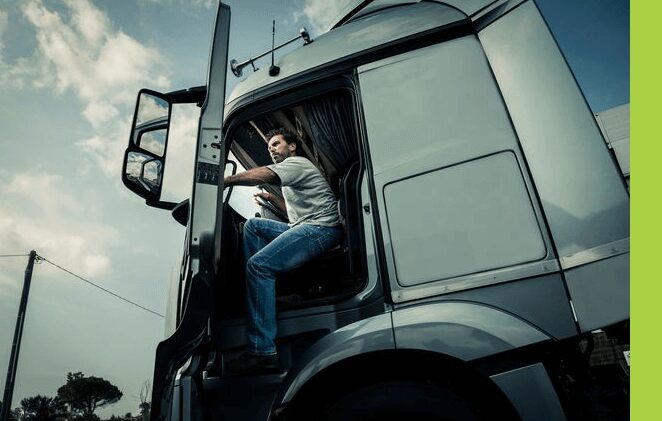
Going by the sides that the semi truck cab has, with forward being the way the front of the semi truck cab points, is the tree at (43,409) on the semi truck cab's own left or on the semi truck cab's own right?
on the semi truck cab's own right

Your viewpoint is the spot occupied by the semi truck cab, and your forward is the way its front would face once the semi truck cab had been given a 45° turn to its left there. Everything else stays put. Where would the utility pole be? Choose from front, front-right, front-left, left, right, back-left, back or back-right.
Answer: right

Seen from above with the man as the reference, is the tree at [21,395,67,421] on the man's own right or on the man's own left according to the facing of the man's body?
on the man's own right

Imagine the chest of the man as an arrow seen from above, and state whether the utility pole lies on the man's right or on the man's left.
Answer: on the man's right

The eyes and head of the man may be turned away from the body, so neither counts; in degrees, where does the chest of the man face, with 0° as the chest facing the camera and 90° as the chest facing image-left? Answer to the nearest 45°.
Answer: approximately 90°

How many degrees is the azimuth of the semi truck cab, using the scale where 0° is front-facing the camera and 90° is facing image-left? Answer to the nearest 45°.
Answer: approximately 90°
